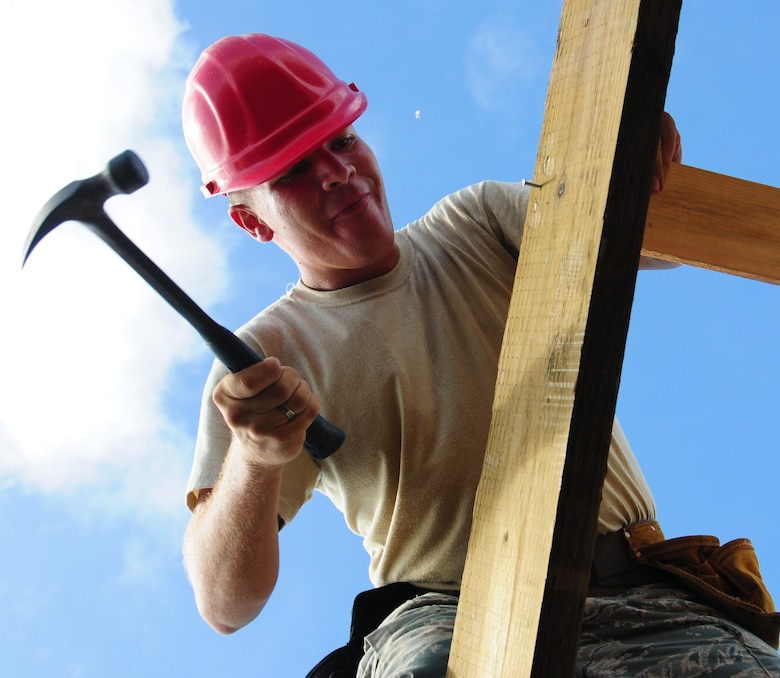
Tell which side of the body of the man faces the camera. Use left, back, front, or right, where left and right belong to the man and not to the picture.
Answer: front

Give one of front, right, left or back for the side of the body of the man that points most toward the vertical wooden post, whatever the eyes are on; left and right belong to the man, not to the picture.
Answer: front
